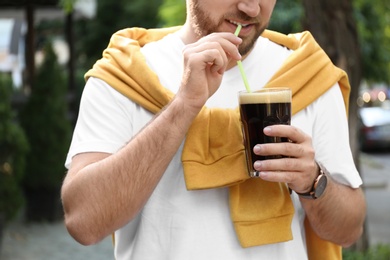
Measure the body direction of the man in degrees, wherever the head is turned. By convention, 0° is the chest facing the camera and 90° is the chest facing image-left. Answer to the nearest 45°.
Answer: approximately 0°

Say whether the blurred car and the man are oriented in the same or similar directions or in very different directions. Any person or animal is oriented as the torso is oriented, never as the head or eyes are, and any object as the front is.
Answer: very different directions

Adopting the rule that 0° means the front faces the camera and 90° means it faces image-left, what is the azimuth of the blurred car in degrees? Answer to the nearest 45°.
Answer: approximately 180°

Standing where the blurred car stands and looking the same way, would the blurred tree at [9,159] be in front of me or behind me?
behind

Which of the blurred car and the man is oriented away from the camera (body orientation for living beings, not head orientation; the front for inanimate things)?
the blurred car

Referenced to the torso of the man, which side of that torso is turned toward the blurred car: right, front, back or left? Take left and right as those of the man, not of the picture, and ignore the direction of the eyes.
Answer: back

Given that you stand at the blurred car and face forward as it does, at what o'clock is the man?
The man is roughly at 6 o'clock from the blurred car.

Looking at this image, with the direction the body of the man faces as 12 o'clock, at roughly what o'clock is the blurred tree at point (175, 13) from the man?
The blurred tree is roughly at 6 o'clock from the man.

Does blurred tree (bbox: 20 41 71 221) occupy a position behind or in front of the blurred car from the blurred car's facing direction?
behind

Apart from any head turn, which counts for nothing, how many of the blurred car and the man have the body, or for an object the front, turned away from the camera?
1
